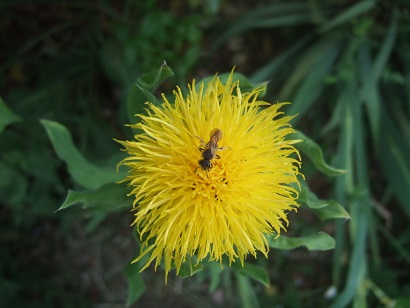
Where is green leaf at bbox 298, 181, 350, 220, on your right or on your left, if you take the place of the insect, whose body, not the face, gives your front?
on your left

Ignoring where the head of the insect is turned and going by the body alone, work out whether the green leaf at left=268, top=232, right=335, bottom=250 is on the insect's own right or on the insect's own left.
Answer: on the insect's own left

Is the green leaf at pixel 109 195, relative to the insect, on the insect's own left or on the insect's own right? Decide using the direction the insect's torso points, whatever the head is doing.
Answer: on the insect's own right

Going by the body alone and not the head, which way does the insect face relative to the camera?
toward the camera
